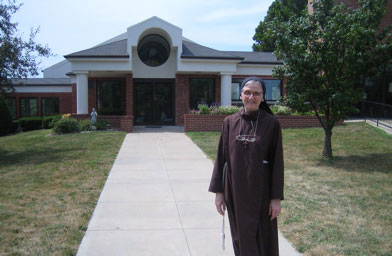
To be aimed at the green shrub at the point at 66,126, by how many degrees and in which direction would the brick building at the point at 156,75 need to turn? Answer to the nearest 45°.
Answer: approximately 45° to its right

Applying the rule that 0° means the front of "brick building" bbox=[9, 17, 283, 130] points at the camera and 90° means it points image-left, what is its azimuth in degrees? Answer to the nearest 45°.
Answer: approximately 0°

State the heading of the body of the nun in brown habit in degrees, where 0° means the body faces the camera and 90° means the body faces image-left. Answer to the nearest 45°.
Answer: approximately 0°

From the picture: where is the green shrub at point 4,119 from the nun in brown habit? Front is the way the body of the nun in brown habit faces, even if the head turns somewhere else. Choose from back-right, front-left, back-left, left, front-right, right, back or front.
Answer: back-right

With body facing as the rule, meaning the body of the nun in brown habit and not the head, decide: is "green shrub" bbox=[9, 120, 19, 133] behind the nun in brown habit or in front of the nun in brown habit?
behind

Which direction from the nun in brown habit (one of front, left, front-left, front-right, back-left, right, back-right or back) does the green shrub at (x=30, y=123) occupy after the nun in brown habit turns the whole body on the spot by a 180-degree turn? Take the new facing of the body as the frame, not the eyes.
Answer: front-left

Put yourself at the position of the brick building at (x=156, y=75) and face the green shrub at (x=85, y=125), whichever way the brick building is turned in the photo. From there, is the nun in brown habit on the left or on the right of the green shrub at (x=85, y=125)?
left

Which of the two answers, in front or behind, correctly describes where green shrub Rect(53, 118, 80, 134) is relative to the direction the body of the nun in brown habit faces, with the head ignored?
behind

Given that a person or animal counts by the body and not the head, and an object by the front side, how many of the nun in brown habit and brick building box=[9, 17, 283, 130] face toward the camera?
2

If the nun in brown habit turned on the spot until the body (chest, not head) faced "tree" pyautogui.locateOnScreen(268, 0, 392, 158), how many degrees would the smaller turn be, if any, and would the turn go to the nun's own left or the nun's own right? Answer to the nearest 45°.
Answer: approximately 180°
